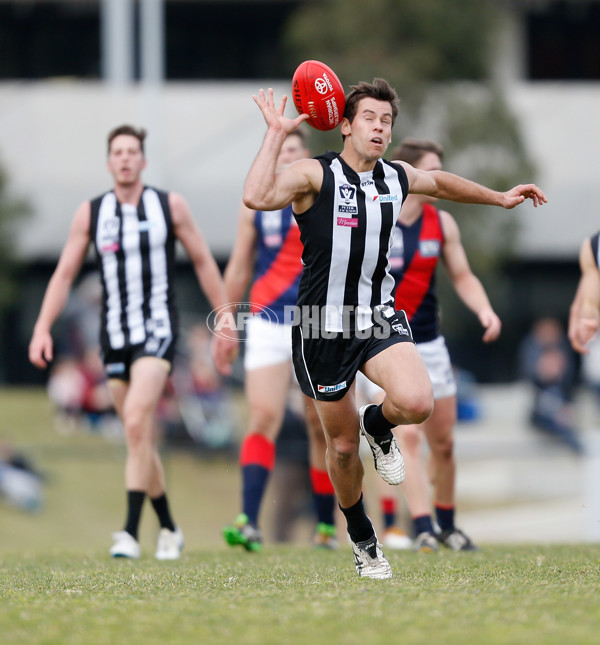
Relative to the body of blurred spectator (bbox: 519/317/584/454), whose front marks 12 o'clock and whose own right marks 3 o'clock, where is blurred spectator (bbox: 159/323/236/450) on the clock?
blurred spectator (bbox: 159/323/236/450) is roughly at 2 o'clock from blurred spectator (bbox: 519/317/584/454).

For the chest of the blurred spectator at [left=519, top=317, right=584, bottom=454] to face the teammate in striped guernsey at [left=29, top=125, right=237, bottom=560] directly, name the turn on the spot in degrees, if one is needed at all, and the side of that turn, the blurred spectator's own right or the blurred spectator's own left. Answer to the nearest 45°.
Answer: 0° — they already face them

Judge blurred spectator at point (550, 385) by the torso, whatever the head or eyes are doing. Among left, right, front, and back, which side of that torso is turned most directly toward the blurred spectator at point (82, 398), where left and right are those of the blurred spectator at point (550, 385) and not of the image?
right

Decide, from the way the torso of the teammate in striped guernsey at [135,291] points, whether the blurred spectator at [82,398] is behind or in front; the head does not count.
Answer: behind

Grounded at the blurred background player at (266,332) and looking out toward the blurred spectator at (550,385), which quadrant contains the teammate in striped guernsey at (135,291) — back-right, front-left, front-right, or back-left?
back-left

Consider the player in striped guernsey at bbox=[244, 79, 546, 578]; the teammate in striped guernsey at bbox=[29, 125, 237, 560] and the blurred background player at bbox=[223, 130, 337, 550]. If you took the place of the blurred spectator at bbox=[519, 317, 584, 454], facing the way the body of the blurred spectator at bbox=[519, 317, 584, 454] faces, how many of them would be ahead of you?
3

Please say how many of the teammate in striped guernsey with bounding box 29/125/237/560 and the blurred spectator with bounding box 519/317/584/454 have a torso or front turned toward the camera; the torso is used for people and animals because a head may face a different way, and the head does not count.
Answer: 2

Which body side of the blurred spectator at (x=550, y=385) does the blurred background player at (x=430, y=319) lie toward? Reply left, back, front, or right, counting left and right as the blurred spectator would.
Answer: front

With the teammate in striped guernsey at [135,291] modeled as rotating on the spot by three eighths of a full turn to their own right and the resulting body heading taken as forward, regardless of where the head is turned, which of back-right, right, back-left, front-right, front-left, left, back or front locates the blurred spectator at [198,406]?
front-right

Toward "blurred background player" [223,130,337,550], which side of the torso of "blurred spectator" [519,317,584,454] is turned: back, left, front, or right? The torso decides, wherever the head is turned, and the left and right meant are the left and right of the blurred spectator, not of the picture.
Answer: front

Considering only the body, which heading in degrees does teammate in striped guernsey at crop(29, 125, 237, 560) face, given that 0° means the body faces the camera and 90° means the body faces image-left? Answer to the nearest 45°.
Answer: approximately 0°
